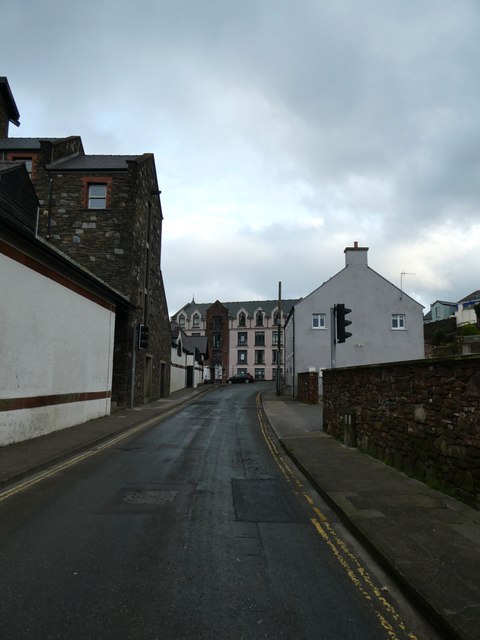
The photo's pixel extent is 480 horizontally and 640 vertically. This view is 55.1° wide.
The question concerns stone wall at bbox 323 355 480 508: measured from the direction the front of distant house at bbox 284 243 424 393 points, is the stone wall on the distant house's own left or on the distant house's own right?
on the distant house's own left

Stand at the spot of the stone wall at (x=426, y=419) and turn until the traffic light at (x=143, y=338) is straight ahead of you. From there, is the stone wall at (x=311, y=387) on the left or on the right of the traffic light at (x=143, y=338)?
right
